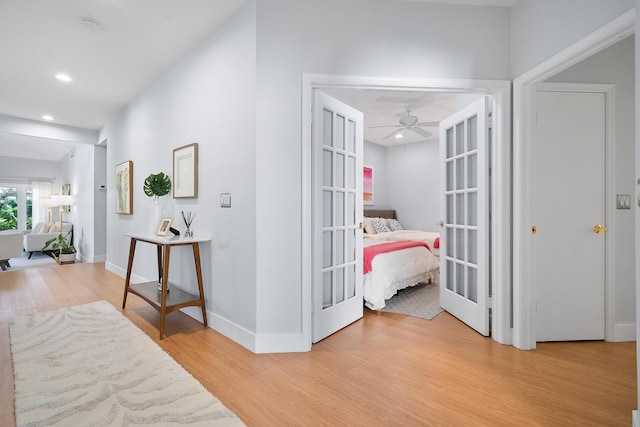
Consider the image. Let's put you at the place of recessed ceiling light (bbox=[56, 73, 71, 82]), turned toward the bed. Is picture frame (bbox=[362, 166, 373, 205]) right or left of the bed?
left

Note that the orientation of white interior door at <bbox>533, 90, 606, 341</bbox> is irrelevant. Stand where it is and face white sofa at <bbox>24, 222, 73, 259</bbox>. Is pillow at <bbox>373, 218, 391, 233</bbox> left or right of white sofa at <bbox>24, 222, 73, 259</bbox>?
right

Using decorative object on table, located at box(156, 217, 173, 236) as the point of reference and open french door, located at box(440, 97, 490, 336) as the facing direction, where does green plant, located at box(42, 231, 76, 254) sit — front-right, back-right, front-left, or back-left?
back-left

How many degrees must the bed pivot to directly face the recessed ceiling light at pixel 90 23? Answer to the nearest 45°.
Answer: approximately 90° to its right

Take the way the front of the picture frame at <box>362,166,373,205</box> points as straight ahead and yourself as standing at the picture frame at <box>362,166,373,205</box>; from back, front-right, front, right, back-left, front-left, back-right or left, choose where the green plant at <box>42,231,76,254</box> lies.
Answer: back-right

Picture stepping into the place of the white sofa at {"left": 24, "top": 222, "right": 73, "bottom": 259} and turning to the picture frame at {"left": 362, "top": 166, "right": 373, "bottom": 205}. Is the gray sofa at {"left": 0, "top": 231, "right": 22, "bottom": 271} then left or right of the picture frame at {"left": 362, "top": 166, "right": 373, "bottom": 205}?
right

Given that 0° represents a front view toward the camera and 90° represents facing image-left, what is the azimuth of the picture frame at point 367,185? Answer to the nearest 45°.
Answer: approximately 315°

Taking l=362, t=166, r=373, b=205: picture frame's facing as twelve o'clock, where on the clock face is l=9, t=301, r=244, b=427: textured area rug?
The textured area rug is roughly at 2 o'clock from the picture frame.

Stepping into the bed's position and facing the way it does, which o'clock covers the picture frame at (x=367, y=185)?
The picture frame is roughly at 7 o'clock from the bed.
